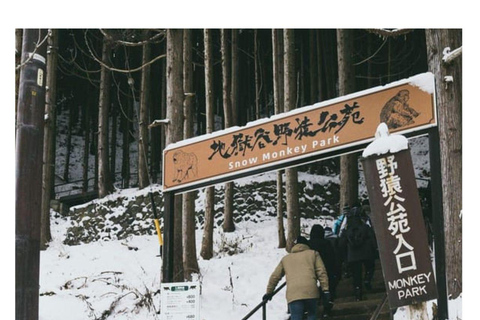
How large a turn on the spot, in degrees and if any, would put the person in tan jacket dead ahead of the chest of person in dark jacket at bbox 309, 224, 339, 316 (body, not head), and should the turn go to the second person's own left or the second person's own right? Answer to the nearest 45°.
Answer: approximately 180°

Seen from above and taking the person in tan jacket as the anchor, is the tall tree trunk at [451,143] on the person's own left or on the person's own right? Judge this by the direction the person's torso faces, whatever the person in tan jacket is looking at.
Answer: on the person's own right

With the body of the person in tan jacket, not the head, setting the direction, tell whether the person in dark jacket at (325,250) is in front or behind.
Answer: in front

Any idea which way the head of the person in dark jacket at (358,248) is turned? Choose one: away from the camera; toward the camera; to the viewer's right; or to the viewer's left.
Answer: away from the camera

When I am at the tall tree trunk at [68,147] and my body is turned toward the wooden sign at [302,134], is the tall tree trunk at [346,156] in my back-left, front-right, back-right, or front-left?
front-left

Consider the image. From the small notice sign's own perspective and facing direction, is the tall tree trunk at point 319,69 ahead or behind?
behind

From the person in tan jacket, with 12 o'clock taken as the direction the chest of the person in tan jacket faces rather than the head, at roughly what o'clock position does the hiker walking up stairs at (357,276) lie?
The hiker walking up stairs is roughly at 1 o'clock from the person in tan jacket.

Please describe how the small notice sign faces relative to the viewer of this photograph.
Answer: facing the viewer

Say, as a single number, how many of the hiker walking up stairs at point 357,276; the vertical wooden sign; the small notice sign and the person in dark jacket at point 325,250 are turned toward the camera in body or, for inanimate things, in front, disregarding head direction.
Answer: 2

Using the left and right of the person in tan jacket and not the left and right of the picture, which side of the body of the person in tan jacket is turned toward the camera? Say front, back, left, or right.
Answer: back

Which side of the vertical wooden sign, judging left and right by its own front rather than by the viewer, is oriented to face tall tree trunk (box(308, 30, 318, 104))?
back

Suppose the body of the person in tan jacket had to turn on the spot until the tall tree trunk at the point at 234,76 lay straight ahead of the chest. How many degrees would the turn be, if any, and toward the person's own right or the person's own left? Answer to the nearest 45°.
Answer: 0° — they already face it

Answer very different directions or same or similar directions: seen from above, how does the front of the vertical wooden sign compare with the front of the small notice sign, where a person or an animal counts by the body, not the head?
same or similar directions

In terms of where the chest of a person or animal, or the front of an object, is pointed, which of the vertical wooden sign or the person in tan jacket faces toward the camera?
the vertical wooden sign

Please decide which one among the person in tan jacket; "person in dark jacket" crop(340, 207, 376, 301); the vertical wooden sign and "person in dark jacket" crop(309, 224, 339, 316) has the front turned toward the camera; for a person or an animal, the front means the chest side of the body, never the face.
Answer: the vertical wooden sign

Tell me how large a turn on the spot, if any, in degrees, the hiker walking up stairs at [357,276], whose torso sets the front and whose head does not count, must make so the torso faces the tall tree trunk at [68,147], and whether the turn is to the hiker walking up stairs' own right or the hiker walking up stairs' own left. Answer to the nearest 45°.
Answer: approximately 45° to the hiker walking up stairs' own left
